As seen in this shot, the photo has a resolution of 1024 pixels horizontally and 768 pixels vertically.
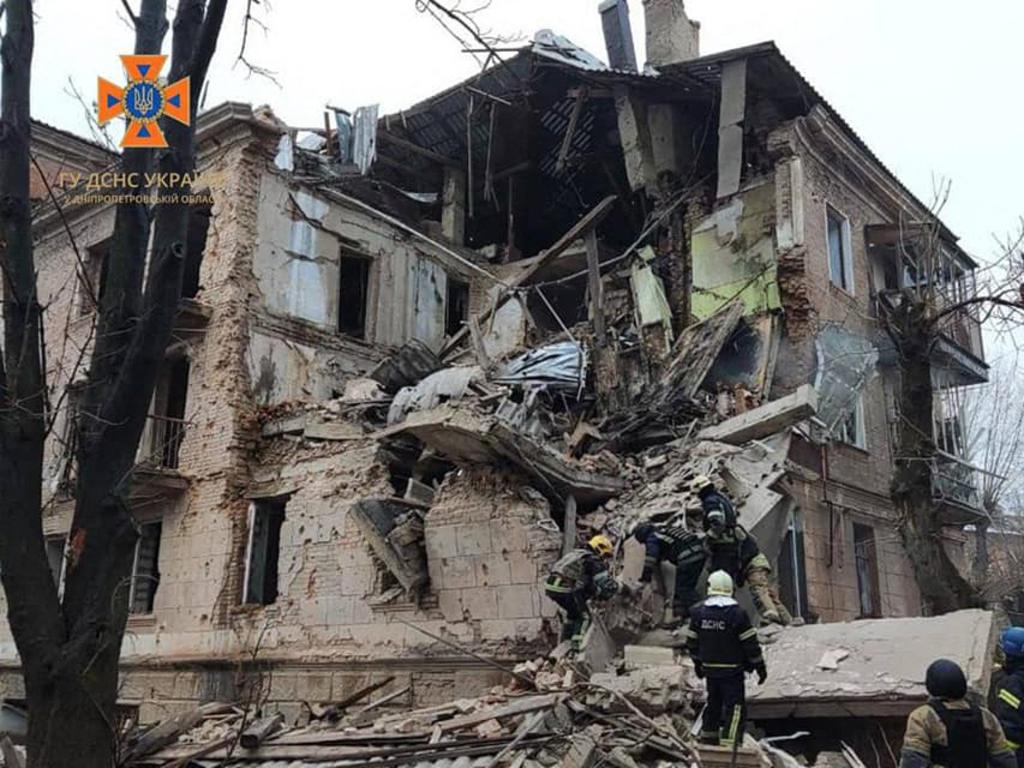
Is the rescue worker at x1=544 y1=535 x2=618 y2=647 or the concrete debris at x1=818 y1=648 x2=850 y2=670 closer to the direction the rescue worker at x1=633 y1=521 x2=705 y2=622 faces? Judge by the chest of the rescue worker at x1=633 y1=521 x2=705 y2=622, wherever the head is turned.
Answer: the rescue worker

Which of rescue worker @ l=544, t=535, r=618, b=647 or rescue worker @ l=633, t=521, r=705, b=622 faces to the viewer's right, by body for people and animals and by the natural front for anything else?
rescue worker @ l=544, t=535, r=618, b=647

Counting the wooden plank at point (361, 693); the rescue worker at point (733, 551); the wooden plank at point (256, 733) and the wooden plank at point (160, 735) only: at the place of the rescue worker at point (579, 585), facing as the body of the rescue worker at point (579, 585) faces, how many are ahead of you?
1

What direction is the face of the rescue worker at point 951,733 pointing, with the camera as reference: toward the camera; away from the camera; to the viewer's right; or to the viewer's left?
away from the camera

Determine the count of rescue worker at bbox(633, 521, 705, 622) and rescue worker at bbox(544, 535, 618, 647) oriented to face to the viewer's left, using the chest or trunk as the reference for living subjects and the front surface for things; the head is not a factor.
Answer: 1

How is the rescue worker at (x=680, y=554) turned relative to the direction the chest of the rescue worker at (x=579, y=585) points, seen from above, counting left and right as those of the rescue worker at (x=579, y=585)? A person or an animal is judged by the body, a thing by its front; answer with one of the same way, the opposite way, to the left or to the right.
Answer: the opposite way

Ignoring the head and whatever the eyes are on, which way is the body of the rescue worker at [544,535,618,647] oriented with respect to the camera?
to the viewer's right

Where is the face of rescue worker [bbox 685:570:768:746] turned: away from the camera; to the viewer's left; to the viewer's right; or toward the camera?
away from the camera

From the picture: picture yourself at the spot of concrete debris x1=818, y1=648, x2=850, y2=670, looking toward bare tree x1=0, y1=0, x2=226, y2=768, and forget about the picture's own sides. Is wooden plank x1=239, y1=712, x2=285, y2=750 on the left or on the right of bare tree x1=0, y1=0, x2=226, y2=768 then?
right

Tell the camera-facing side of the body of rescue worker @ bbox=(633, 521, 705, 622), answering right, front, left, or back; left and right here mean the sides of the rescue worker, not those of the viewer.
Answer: left
